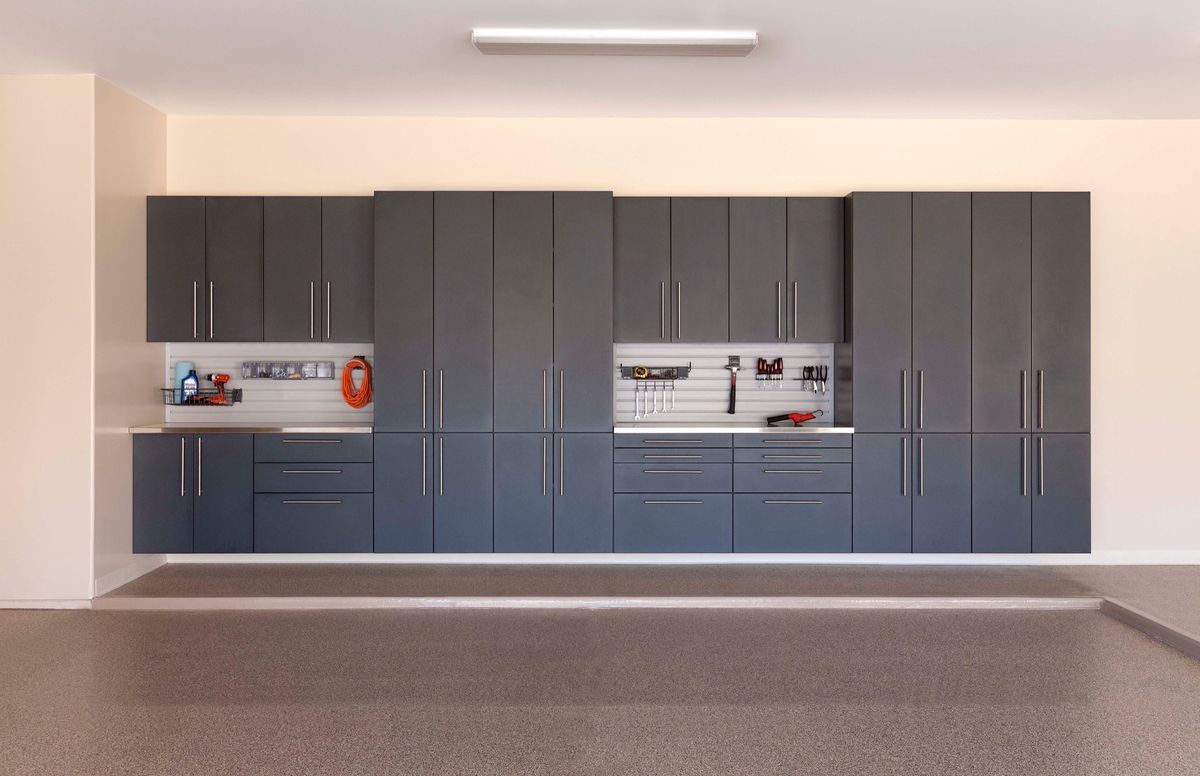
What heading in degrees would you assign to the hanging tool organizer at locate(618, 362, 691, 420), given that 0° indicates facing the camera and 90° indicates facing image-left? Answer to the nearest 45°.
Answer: approximately 0°

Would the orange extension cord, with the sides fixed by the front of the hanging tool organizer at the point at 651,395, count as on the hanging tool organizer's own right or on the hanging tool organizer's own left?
on the hanging tool organizer's own right

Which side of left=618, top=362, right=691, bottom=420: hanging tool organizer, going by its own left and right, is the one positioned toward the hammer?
left
